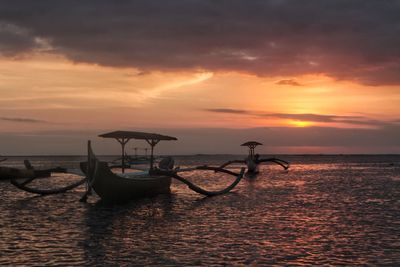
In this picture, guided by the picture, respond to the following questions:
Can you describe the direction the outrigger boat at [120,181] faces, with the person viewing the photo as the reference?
facing the viewer and to the left of the viewer

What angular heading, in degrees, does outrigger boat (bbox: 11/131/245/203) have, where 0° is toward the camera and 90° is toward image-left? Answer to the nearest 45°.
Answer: approximately 45°
